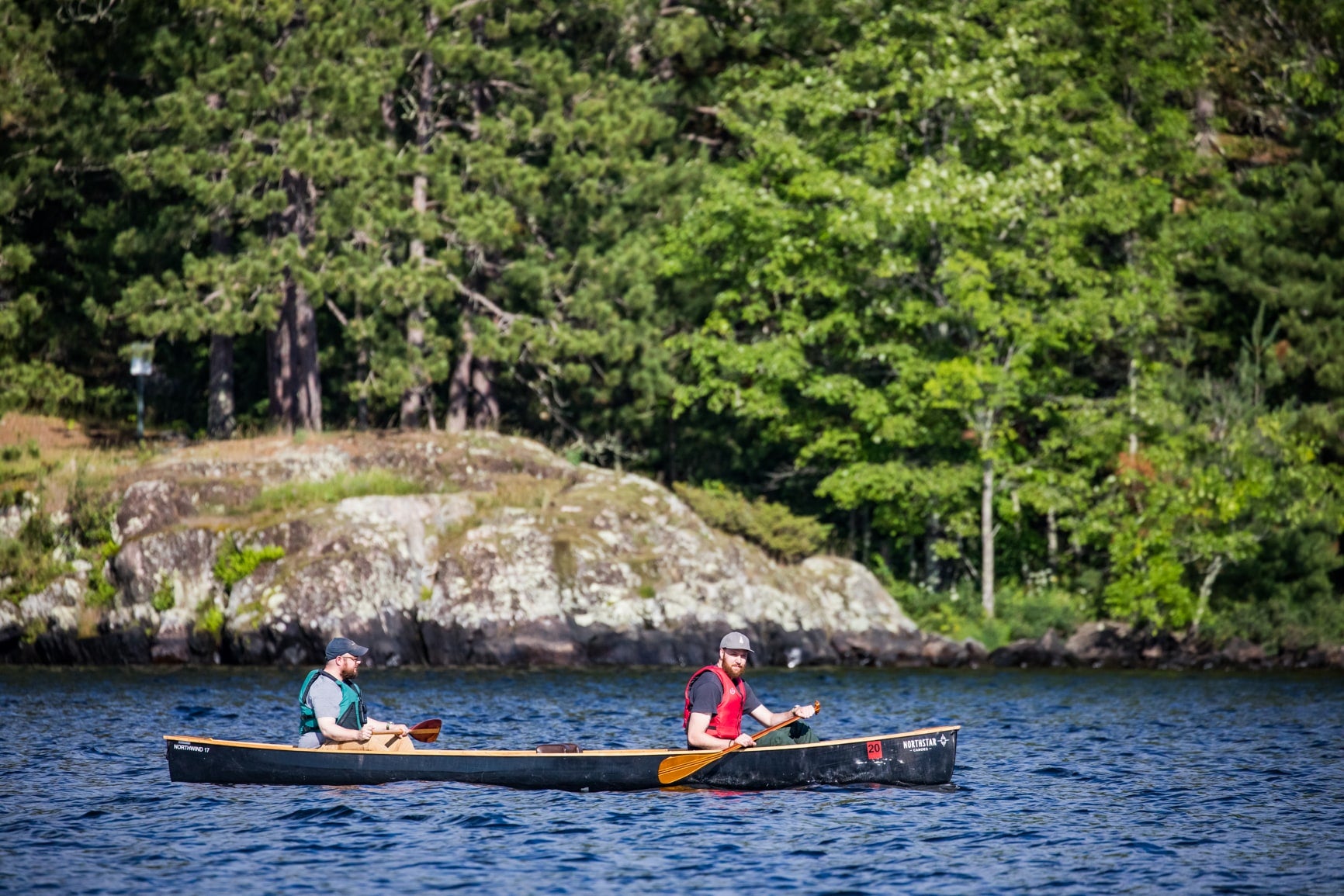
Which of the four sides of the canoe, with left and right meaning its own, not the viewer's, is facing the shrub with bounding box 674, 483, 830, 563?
left

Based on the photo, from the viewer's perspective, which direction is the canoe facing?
to the viewer's right

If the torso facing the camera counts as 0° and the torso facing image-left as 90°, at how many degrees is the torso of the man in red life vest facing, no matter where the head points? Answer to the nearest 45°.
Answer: approximately 315°

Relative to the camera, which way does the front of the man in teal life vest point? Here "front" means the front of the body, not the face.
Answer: to the viewer's right

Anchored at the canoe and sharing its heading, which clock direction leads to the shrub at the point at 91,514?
The shrub is roughly at 8 o'clock from the canoe.

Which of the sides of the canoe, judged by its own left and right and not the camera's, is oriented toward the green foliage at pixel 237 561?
left

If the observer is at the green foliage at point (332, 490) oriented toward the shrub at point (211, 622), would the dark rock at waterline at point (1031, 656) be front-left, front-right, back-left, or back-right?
back-left
